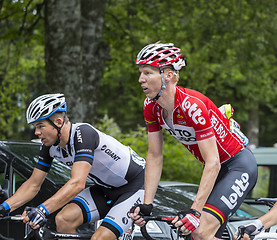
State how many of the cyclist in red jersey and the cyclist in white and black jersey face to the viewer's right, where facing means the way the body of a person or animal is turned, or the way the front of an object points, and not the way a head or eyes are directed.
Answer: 0

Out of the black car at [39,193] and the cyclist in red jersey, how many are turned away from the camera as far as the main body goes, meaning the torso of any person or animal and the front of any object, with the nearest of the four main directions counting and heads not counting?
0

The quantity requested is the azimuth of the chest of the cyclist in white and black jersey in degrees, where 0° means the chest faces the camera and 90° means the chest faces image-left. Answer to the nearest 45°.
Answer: approximately 45°

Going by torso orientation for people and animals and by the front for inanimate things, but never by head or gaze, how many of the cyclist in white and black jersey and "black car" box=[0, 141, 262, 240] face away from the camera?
0

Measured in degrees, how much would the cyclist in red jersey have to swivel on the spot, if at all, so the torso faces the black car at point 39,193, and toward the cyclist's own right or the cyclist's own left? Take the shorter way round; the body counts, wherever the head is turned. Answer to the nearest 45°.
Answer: approximately 90° to the cyclist's own right

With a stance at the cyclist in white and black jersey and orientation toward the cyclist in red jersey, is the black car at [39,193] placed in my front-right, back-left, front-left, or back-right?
back-left

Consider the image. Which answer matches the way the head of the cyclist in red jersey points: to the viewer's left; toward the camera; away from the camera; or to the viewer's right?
to the viewer's left

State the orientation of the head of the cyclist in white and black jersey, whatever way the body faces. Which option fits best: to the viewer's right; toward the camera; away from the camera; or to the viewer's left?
to the viewer's left

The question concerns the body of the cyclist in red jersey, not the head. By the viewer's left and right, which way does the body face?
facing the viewer and to the left of the viewer
